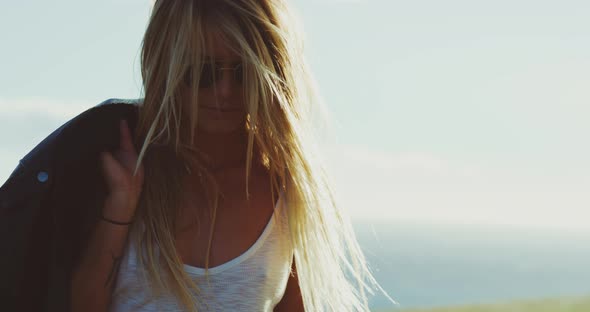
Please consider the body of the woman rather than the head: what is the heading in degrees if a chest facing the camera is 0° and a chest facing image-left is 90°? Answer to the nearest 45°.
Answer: approximately 0°
